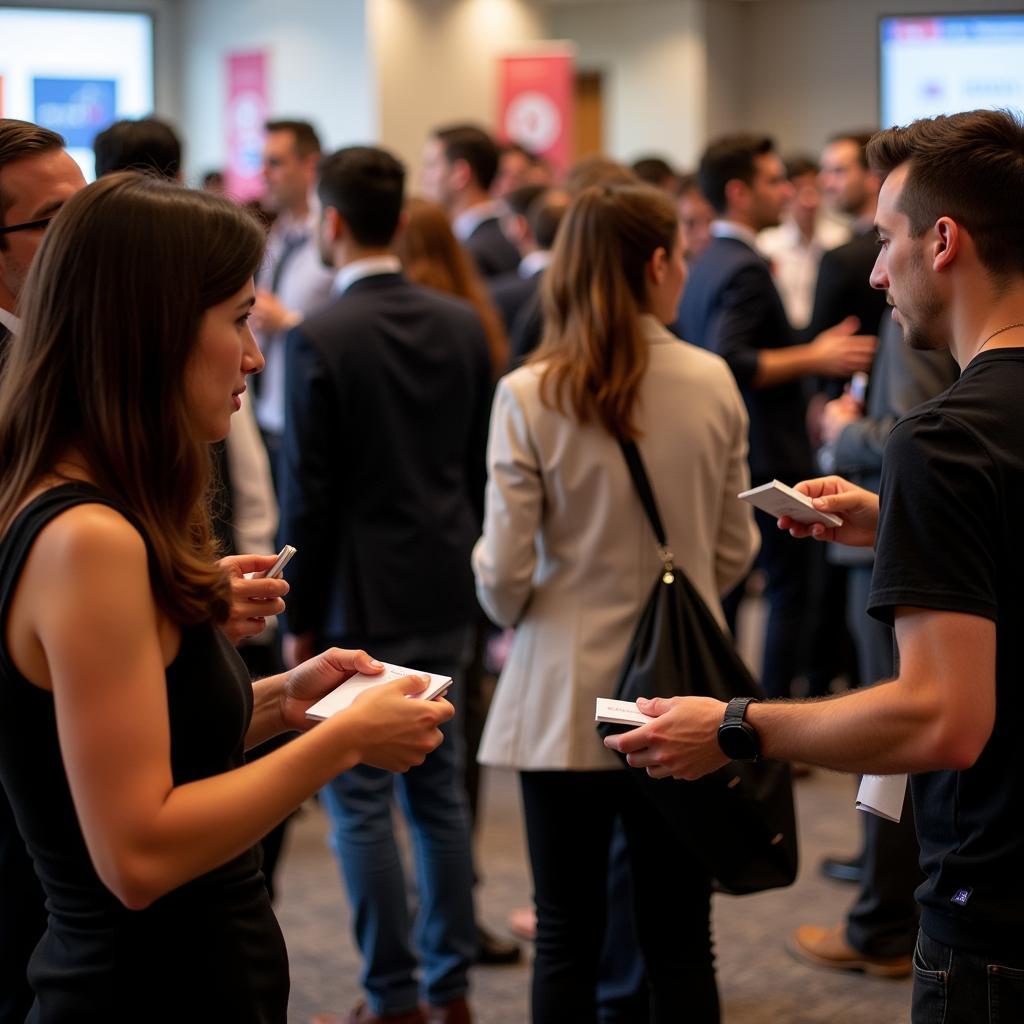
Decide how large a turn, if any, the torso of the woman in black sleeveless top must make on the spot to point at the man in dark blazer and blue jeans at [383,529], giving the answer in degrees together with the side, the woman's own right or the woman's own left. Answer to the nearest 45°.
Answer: approximately 90° to the woman's own left

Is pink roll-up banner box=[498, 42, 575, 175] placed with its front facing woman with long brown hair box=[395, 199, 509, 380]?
yes

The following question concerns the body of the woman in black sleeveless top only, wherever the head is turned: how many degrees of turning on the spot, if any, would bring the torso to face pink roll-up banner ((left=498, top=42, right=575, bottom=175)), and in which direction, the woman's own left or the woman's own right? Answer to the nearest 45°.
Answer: approximately 90° to the woman's own left

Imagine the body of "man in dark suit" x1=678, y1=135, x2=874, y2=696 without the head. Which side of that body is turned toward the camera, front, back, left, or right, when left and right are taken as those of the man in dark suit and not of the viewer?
right

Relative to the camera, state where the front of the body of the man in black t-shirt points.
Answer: to the viewer's left

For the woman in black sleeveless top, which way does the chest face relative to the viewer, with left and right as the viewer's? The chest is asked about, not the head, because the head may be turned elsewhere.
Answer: facing to the right of the viewer

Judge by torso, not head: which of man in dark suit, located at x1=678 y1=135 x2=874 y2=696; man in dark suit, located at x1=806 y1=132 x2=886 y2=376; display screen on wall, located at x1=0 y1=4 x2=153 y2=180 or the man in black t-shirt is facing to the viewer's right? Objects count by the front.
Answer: man in dark suit, located at x1=678 y1=135 x2=874 y2=696

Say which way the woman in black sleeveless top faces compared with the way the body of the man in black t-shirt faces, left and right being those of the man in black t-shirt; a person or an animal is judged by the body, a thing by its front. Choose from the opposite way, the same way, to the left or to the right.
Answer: the opposite way

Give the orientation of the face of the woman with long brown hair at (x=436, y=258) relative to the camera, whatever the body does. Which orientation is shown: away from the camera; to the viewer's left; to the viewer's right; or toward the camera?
away from the camera
